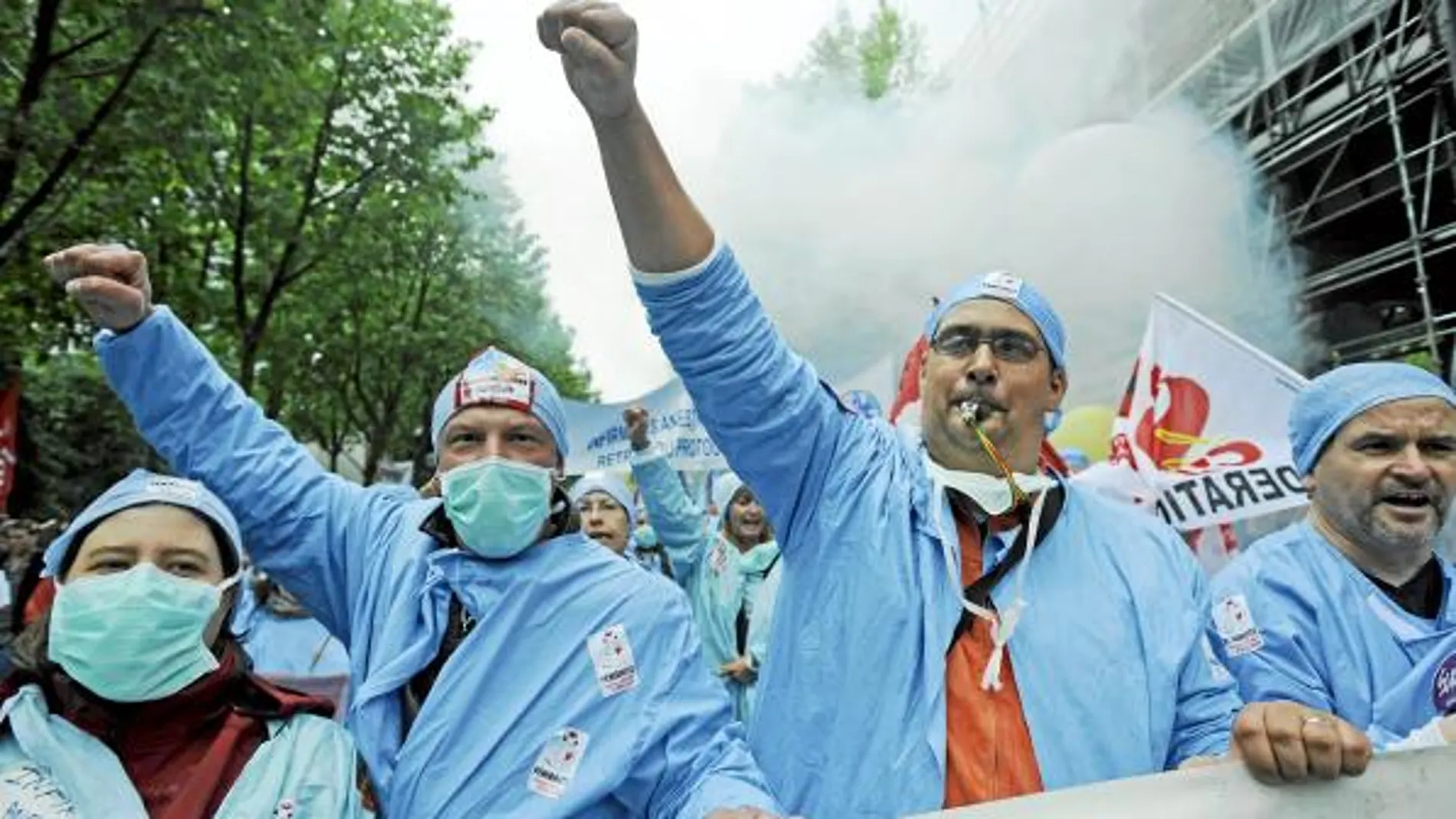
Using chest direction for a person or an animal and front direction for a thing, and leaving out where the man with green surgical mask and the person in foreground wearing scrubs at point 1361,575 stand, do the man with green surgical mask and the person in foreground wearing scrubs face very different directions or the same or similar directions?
same or similar directions

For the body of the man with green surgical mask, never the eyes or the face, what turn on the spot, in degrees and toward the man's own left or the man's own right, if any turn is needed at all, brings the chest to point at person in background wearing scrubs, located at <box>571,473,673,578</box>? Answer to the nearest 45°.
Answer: approximately 180°

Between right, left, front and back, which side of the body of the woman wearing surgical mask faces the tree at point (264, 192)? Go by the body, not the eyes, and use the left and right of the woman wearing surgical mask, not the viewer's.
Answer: back

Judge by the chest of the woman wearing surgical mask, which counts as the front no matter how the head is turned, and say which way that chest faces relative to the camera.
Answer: toward the camera

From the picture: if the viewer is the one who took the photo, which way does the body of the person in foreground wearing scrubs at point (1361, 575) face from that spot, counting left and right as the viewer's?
facing the viewer and to the right of the viewer

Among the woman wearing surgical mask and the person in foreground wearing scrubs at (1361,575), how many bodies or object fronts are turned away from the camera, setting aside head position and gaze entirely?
0

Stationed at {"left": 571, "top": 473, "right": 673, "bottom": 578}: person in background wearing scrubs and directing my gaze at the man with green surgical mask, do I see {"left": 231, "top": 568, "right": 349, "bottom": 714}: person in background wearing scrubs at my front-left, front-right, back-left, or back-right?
front-right

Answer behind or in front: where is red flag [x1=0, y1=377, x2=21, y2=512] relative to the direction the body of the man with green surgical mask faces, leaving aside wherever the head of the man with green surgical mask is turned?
behind

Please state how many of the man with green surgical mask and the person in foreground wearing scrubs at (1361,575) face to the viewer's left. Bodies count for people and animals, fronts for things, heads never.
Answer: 0

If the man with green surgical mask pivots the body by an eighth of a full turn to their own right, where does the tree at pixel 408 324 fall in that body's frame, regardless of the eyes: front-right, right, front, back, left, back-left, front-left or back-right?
back-right

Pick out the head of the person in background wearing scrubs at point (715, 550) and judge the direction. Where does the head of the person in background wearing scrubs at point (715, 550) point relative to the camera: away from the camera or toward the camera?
toward the camera
